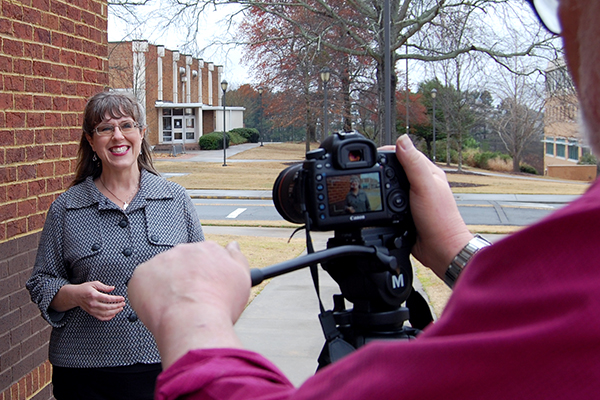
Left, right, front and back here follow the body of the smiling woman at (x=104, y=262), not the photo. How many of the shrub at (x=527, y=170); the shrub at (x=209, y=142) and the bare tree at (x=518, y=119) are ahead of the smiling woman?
0

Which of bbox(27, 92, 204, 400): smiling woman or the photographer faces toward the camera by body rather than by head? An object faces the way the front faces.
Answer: the smiling woman

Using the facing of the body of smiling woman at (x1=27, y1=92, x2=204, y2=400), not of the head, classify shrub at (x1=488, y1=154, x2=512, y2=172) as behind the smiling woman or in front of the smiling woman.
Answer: behind

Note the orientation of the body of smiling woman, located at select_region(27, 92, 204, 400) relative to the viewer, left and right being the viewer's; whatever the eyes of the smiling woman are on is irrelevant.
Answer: facing the viewer

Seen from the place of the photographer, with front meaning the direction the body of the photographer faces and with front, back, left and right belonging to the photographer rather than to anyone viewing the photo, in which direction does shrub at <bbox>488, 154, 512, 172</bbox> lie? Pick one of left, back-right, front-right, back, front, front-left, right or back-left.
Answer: front-right

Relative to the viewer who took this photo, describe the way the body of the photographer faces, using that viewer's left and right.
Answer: facing away from the viewer and to the left of the viewer

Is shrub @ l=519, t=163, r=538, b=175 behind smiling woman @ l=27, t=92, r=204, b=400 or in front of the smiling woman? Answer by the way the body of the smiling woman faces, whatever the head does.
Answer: behind

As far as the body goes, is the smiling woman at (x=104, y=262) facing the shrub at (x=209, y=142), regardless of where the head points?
no

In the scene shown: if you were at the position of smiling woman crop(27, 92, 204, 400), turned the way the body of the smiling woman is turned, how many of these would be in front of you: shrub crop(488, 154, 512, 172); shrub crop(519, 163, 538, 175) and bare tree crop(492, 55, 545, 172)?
0

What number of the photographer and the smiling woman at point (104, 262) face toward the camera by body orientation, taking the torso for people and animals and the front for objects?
1

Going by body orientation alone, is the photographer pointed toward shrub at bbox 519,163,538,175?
no
